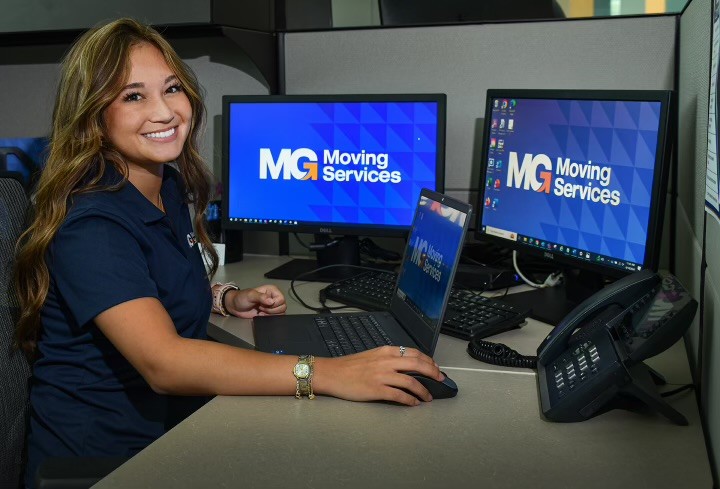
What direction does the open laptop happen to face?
to the viewer's left

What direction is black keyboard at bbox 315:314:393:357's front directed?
to the viewer's left

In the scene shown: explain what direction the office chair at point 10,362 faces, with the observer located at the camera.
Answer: facing to the right of the viewer

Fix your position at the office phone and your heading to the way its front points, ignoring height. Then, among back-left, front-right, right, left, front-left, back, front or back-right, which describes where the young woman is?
front

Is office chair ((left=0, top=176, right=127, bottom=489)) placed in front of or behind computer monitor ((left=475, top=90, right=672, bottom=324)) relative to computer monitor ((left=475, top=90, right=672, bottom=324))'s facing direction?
in front

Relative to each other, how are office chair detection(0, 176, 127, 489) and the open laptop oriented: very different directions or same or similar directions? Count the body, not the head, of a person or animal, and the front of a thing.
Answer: very different directions

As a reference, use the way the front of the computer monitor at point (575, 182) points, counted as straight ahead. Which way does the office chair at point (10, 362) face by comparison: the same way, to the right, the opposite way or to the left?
the opposite way

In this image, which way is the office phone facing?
to the viewer's left

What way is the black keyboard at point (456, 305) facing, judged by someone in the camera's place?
facing the viewer and to the left of the viewer

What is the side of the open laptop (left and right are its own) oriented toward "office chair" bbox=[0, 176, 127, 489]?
front

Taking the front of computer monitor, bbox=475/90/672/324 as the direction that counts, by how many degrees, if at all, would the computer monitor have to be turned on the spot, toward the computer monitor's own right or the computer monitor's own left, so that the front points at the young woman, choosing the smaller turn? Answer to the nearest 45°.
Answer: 0° — it already faces them
